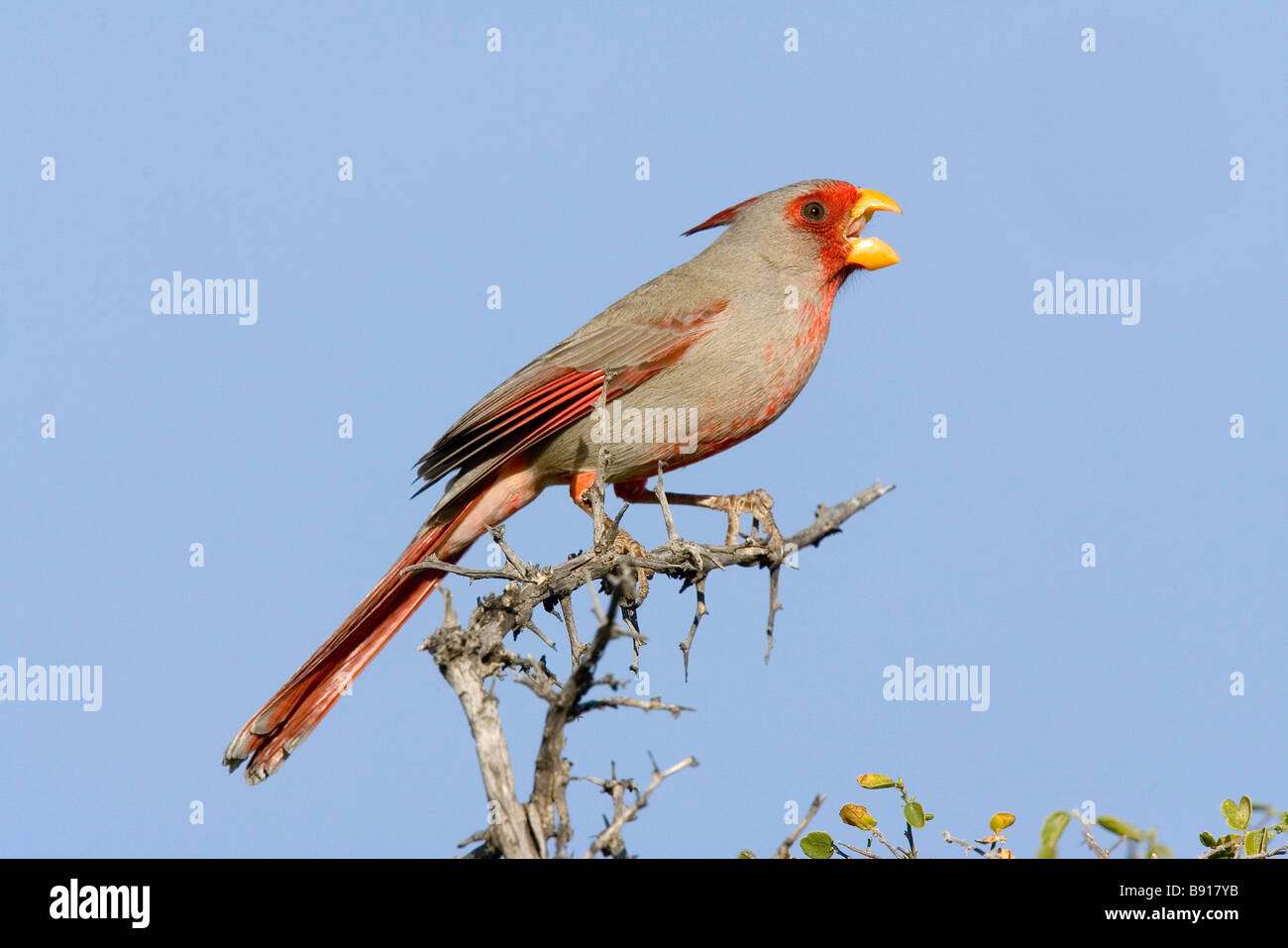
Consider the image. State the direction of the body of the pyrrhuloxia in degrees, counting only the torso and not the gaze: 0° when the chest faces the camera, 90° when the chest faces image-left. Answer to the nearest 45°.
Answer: approximately 270°
